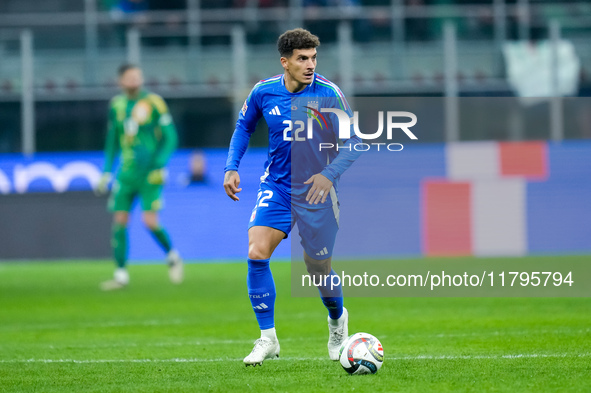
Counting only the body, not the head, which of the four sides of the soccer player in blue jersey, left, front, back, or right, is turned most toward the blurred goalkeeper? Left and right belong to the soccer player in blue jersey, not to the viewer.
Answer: back

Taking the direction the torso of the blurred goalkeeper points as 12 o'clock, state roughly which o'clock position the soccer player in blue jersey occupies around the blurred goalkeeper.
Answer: The soccer player in blue jersey is roughly at 10 o'clock from the blurred goalkeeper.

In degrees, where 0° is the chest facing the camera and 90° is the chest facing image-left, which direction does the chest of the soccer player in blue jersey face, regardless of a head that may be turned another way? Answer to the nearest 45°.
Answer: approximately 0°

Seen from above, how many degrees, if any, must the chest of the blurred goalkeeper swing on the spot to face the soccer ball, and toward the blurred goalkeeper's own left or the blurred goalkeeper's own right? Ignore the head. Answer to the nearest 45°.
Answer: approximately 45° to the blurred goalkeeper's own left

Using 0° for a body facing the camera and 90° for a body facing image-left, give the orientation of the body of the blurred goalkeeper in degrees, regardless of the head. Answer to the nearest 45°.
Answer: approximately 45°
